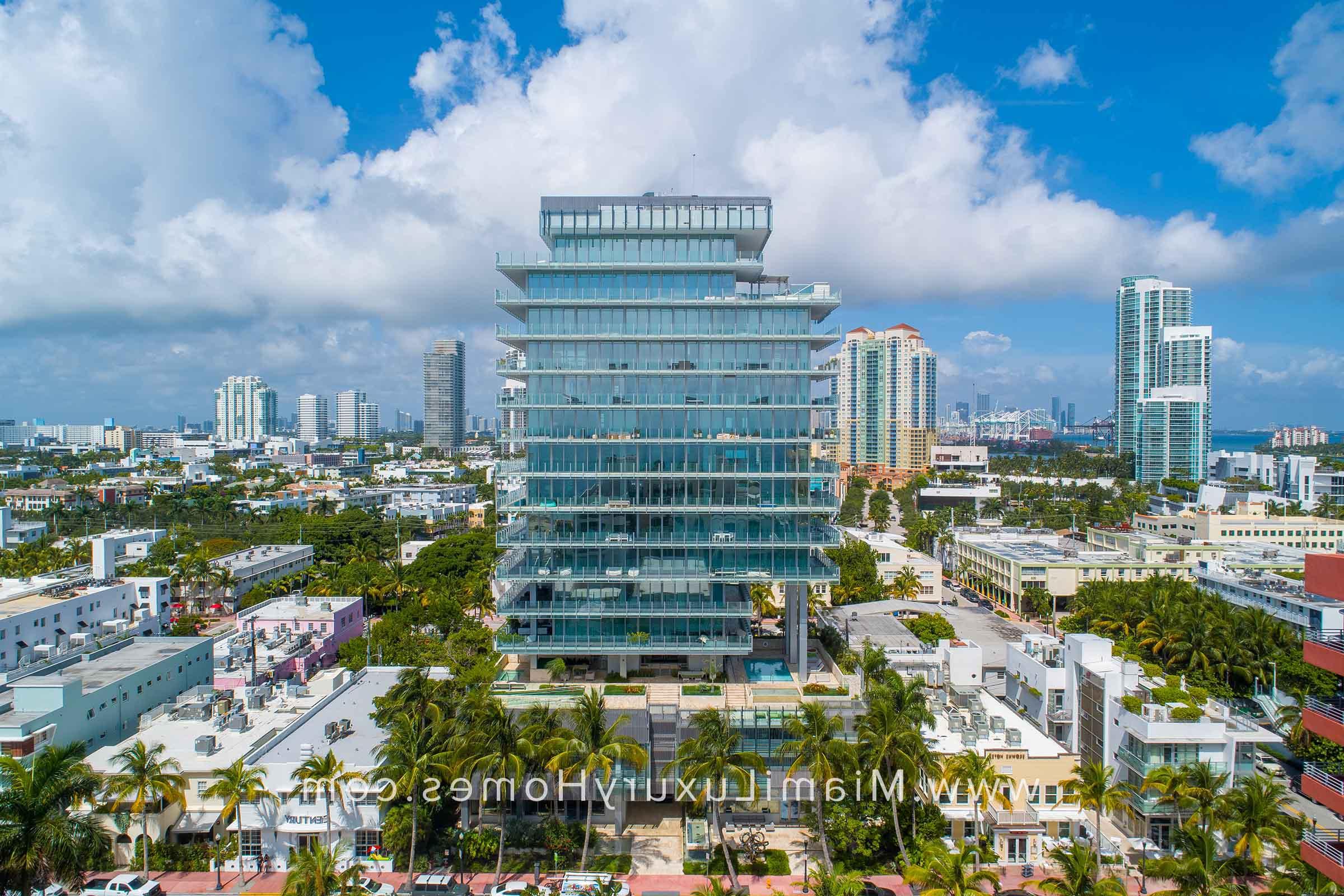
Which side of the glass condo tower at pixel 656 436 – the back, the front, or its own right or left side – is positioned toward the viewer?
front

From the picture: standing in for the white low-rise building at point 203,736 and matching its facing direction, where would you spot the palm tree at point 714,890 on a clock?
The palm tree is roughly at 11 o'clock from the white low-rise building.

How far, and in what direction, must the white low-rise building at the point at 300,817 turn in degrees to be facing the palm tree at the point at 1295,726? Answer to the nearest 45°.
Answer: approximately 90° to its left

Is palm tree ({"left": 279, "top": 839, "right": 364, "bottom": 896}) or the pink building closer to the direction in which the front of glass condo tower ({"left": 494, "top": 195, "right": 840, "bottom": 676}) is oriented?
the palm tree

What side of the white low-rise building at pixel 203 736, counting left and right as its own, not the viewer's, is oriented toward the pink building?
back

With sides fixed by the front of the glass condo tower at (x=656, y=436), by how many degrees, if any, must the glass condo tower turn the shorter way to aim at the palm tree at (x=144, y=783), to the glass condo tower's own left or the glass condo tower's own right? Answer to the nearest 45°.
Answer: approximately 45° to the glass condo tower's own right

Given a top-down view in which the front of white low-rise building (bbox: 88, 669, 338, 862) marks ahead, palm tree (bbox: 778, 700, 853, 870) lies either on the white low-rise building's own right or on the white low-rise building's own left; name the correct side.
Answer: on the white low-rise building's own left

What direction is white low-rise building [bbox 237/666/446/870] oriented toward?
toward the camera

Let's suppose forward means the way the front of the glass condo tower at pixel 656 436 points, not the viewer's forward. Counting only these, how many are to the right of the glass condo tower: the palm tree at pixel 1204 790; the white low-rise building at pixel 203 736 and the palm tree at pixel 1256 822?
1

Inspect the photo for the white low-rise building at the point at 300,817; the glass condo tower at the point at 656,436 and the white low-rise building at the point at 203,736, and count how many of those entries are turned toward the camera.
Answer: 3

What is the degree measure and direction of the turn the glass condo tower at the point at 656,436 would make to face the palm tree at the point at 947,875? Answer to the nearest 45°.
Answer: approximately 45° to its left

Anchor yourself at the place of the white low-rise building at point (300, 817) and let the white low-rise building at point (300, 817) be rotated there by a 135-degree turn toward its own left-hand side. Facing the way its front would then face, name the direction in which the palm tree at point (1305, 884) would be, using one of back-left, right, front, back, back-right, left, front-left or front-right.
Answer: right

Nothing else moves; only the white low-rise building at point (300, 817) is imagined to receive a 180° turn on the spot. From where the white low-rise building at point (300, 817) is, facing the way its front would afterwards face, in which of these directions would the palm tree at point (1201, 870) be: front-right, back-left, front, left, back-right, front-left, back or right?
back-right

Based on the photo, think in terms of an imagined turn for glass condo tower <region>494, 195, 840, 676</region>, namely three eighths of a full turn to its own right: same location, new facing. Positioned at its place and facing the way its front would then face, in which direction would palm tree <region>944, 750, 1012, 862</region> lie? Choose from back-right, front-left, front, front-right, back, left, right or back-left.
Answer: back

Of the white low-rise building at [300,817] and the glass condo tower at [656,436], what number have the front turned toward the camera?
2
